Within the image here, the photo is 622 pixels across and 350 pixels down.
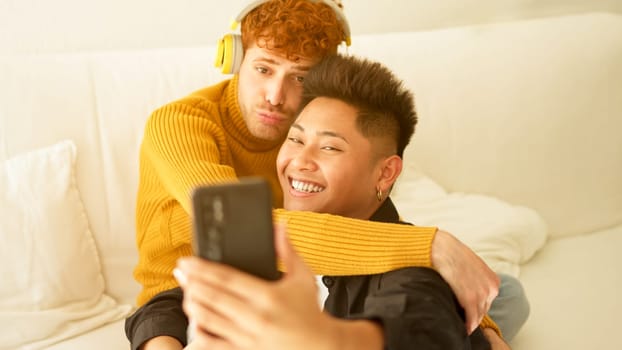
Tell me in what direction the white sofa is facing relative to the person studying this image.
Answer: facing the viewer

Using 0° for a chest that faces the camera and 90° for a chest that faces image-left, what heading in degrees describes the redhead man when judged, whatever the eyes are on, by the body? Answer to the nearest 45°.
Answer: approximately 315°

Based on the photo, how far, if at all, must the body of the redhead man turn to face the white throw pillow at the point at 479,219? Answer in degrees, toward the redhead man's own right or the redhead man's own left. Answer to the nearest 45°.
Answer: approximately 90° to the redhead man's own left
